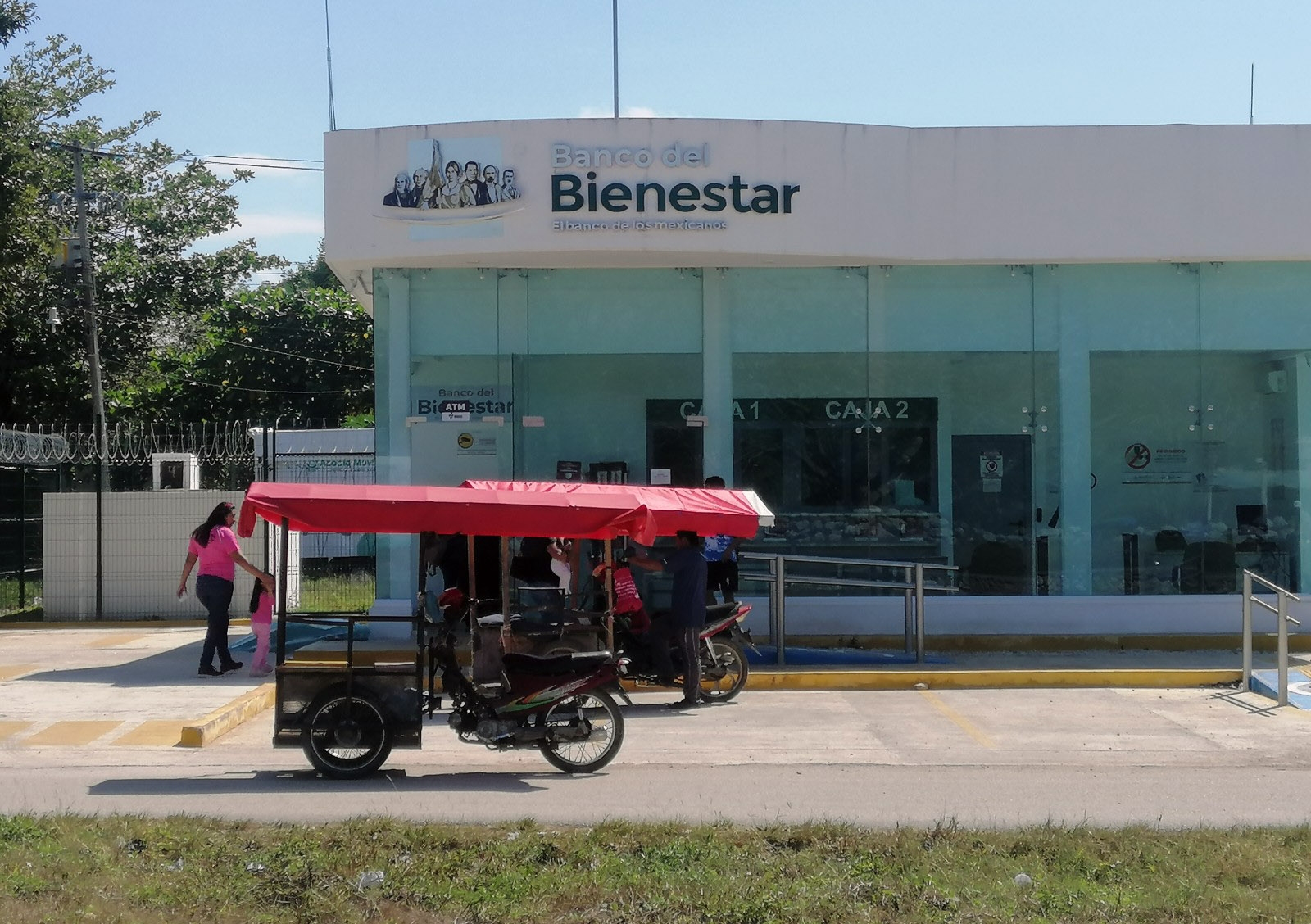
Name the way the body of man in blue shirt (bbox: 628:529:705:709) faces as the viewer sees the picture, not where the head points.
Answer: to the viewer's left

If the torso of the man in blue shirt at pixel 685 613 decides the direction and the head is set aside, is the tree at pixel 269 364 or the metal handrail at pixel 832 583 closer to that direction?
the tree

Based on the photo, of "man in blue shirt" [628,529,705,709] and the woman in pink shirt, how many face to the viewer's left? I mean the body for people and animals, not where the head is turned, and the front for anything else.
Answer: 1

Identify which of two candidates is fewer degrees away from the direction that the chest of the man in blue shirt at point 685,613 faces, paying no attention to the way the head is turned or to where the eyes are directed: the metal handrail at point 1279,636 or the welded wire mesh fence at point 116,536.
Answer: the welded wire mesh fence

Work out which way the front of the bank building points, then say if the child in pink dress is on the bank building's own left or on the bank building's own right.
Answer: on the bank building's own right

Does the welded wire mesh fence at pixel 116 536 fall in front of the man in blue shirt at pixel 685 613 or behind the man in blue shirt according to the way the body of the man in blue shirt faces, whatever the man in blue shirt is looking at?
in front

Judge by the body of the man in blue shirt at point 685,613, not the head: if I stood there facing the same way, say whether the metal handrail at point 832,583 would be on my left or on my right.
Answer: on my right

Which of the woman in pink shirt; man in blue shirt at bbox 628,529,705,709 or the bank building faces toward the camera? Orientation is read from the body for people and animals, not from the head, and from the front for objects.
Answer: the bank building

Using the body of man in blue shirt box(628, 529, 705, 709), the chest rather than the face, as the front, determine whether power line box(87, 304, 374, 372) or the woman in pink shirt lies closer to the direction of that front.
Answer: the woman in pink shirt
